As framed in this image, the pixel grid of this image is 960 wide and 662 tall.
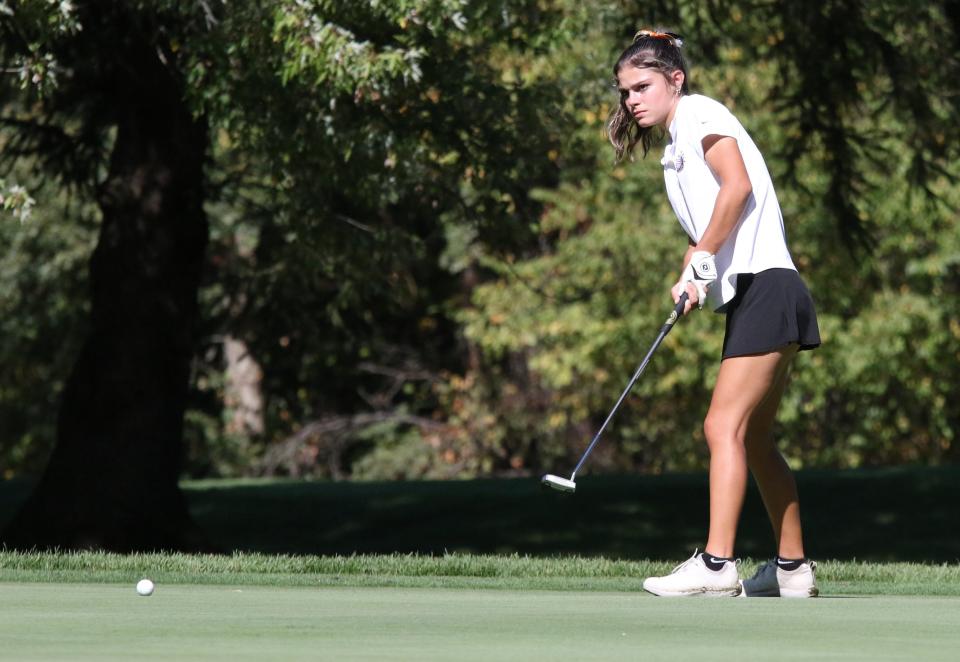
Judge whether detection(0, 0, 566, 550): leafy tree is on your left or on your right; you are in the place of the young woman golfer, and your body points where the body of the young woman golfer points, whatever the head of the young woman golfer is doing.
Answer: on your right

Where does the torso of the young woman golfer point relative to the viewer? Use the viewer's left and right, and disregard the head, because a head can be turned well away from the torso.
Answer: facing to the left of the viewer
